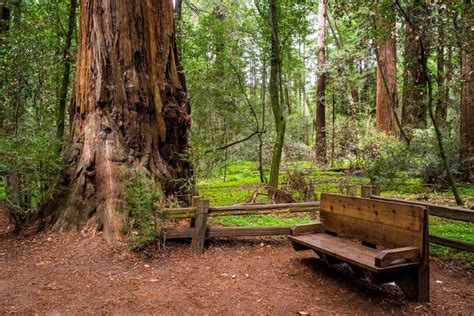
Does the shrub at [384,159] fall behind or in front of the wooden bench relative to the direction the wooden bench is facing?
behind

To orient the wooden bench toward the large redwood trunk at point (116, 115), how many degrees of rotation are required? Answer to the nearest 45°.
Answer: approximately 45° to its right

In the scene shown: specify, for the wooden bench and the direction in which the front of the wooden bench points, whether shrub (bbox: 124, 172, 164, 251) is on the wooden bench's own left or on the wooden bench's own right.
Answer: on the wooden bench's own right

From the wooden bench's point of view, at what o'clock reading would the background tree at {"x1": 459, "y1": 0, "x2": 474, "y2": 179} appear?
The background tree is roughly at 5 o'clock from the wooden bench.

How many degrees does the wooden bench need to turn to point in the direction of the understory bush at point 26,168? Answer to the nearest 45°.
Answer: approximately 45° to its right

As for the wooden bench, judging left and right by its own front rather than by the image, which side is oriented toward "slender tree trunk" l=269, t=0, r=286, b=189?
right

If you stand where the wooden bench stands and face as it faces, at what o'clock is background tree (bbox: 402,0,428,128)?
The background tree is roughly at 5 o'clock from the wooden bench.

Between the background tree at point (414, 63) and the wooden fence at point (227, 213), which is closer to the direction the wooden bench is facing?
the wooden fence

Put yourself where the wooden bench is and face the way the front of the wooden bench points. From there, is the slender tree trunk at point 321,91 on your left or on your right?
on your right

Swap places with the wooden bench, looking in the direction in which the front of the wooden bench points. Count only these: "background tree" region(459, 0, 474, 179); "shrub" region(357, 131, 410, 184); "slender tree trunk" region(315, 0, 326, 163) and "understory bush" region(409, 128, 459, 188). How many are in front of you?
0

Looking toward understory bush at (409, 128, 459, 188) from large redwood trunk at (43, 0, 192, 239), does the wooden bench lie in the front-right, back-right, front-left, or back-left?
front-right

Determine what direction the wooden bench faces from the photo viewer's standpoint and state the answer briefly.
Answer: facing the viewer and to the left of the viewer

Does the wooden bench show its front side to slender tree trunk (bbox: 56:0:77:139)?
no
